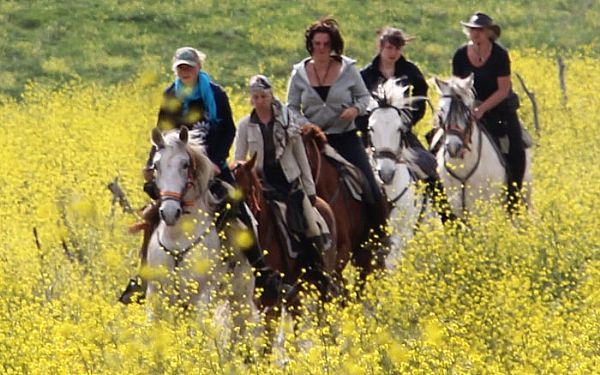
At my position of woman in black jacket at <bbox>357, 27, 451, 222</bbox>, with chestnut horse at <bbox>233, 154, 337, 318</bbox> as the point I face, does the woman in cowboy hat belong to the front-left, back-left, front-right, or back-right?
back-left

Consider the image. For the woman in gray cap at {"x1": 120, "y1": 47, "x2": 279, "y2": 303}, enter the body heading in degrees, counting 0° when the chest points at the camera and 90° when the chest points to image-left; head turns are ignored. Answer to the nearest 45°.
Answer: approximately 0°

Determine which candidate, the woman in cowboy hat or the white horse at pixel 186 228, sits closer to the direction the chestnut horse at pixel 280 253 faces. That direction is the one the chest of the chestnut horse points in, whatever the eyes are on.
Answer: the white horse

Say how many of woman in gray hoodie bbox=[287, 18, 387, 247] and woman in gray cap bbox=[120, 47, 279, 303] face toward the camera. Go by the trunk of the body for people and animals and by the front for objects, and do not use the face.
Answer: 2

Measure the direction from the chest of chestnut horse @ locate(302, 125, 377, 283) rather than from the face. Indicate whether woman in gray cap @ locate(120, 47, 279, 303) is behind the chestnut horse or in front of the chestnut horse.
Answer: in front

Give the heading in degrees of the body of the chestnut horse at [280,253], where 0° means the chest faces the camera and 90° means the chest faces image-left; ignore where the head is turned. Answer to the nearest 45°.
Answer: approximately 45°
